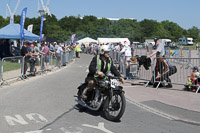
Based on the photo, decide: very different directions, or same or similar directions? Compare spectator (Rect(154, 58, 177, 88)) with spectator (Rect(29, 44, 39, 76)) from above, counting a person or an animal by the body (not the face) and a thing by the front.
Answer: very different directions

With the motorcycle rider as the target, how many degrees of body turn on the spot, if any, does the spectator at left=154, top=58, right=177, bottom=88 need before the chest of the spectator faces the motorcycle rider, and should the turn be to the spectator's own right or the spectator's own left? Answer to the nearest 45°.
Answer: approximately 90° to the spectator's own left

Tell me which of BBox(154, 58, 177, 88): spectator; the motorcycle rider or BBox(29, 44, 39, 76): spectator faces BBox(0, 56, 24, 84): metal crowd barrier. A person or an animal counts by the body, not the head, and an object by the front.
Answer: BBox(154, 58, 177, 88): spectator

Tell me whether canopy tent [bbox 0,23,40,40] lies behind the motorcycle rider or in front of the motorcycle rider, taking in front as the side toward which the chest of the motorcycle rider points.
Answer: behind

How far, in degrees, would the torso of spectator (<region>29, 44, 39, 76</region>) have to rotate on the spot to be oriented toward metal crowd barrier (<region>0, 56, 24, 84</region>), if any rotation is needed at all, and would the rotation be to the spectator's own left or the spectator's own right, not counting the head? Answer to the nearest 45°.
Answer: approximately 90° to the spectator's own right

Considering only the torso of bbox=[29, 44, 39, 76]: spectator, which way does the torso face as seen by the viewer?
to the viewer's right

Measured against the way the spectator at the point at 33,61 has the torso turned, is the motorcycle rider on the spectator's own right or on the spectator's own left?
on the spectator's own right

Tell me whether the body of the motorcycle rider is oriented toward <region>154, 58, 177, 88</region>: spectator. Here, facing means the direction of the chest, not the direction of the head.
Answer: no

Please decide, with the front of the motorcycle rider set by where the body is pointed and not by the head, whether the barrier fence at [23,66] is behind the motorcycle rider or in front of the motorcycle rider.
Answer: behind

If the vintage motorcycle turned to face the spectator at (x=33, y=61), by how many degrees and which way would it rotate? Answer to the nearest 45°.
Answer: approximately 180°

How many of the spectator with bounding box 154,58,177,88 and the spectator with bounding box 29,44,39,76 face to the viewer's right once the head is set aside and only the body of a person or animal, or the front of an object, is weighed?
1

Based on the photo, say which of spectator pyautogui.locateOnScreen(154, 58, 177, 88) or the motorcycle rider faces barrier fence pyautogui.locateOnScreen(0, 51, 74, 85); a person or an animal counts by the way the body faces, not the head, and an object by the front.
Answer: the spectator

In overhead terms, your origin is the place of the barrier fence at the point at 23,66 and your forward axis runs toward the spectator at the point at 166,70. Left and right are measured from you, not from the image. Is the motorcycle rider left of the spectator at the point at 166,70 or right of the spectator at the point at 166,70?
right

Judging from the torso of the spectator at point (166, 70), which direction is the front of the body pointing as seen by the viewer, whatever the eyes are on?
to the viewer's left

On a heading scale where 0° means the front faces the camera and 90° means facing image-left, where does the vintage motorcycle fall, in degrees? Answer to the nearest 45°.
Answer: approximately 315°
